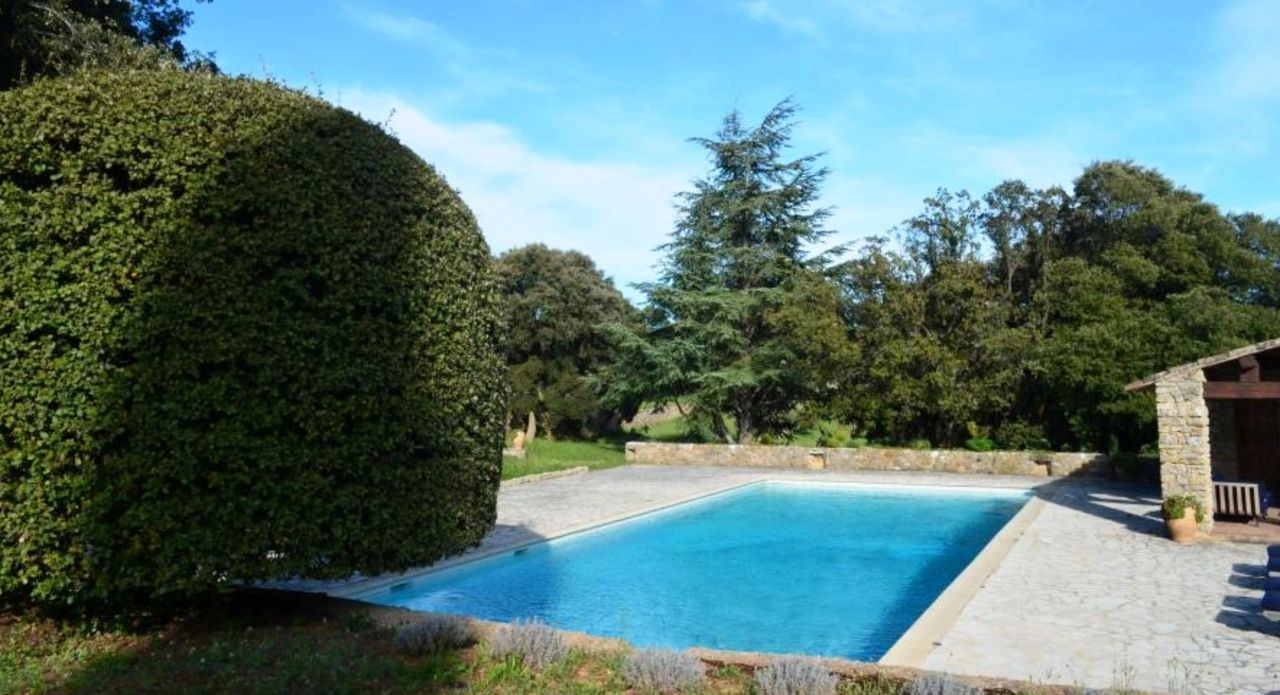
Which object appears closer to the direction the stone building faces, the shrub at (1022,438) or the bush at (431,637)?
the bush

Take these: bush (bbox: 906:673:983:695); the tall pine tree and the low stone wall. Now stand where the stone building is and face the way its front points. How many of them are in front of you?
1

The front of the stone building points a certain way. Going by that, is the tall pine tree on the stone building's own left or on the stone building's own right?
on the stone building's own right

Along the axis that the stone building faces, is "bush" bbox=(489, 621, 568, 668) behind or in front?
in front

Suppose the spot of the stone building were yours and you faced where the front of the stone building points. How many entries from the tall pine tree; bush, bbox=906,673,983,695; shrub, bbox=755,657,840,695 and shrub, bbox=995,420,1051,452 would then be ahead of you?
2

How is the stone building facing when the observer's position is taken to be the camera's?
facing the viewer

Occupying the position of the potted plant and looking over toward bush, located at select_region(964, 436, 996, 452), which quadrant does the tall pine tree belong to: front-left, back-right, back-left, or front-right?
front-left

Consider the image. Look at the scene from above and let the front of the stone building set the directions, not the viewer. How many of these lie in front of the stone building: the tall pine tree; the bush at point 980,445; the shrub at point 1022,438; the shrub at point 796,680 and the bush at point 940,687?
2

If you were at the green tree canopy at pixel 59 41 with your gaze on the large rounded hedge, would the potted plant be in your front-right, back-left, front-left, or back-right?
front-left

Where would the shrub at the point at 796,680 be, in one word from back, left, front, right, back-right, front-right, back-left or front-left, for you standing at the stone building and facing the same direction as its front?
front

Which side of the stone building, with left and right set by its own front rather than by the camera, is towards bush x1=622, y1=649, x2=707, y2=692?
front

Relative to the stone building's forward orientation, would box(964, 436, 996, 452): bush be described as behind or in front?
behind

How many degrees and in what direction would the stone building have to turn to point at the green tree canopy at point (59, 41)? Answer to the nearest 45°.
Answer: approximately 45° to its right
